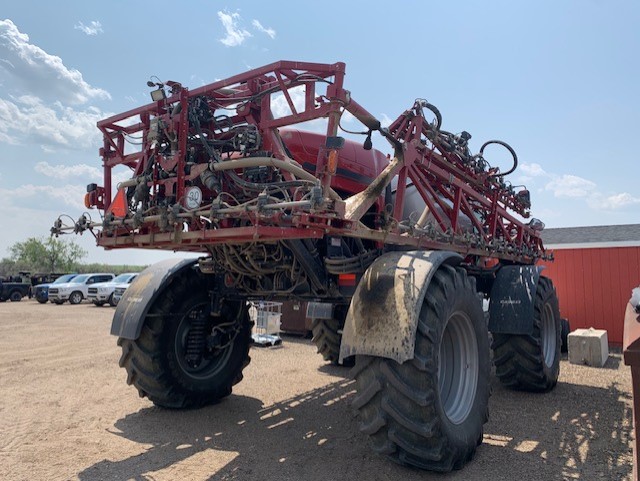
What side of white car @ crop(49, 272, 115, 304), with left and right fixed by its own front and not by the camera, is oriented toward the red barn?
left

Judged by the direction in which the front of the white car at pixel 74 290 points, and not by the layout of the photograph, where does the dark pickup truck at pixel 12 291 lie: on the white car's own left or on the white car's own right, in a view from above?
on the white car's own right

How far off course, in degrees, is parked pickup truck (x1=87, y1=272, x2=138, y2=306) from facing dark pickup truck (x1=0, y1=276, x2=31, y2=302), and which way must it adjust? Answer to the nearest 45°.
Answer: approximately 90° to its right

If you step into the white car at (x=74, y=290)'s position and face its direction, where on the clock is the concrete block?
The concrete block is roughly at 10 o'clock from the white car.

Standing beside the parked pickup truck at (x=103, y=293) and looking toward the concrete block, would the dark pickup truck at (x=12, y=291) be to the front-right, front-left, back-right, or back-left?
back-right

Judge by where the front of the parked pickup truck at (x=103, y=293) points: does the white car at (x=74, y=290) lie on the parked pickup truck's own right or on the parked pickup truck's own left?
on the parked pickup truck's own right

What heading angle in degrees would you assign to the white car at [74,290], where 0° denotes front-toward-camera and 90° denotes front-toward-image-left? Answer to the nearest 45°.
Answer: approximately 45°

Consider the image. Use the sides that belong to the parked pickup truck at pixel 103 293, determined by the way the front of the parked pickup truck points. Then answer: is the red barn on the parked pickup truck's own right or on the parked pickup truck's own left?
on the parked pickup truck's own left
